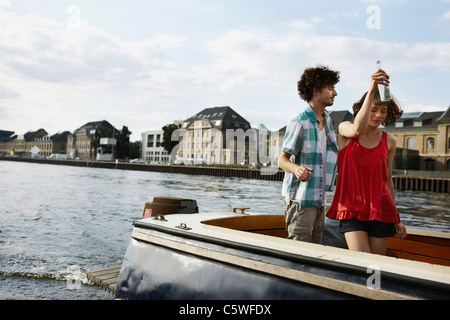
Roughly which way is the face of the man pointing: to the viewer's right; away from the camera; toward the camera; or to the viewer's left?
to the viewer's right

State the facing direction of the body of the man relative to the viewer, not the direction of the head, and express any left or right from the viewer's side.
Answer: facing the viewer and to the right of the viewer
